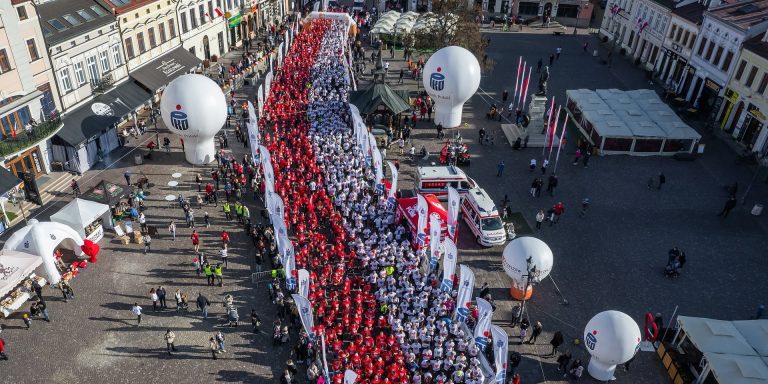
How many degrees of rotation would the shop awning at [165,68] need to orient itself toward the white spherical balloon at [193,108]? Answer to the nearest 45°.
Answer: approximately 45° to its right

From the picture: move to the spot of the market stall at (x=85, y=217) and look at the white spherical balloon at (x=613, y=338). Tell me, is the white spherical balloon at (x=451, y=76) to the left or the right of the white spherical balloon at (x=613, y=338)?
left

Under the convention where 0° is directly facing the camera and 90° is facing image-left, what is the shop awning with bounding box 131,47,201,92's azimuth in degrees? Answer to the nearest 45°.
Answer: approximately 315°

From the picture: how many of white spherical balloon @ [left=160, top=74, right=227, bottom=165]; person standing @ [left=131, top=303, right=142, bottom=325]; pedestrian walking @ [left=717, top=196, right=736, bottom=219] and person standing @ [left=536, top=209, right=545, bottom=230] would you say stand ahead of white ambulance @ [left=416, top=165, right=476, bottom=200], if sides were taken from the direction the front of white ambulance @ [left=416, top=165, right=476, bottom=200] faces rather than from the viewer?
2

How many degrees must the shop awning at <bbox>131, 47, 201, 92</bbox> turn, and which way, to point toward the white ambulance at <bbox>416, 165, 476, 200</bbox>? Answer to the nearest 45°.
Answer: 0° — it already faces it
